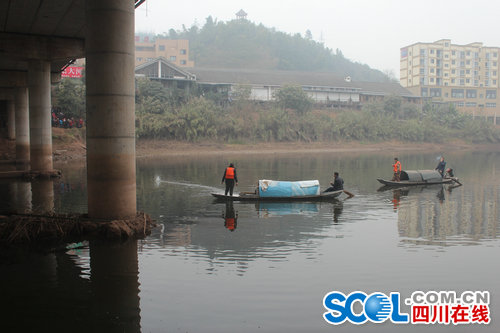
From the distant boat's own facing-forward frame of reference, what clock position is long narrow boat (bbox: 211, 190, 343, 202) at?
The long narrow boat is roughly at 10 o'clock from the distant boat.

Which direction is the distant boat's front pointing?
to the viewer's left

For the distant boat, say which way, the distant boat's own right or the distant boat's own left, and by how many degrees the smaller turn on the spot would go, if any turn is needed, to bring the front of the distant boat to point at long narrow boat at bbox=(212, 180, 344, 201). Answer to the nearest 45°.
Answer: approximately 45° to the distant boat's own left
